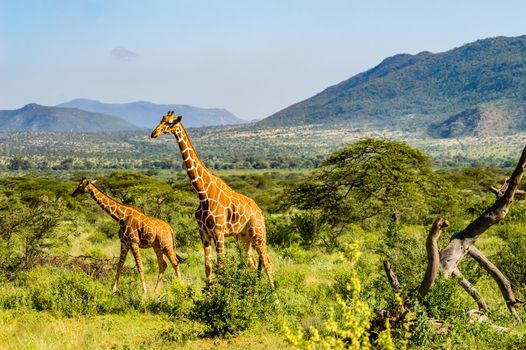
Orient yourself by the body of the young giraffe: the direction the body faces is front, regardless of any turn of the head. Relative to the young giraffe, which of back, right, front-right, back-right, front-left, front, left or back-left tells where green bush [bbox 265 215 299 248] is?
back-right

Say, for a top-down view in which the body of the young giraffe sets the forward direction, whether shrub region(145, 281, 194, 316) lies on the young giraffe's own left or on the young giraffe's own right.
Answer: on the young giraffe's own left

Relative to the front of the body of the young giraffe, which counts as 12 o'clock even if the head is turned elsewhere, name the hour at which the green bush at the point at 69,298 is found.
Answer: The green bush is roughly at 11 o'clock from the young giraffe.

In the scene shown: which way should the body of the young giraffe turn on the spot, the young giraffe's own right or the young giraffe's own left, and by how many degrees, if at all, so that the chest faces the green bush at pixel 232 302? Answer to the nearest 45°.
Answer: approximately 90° to the young giraffe's own left

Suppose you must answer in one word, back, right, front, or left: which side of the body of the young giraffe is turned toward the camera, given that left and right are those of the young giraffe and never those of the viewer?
left

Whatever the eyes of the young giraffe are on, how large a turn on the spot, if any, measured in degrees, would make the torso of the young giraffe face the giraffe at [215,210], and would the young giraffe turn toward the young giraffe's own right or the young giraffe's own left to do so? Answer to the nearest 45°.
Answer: approximately 135° to the young giraffe's own left

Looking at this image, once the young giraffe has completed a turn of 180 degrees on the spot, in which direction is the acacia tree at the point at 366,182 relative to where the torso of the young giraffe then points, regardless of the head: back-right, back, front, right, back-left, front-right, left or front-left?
front-left

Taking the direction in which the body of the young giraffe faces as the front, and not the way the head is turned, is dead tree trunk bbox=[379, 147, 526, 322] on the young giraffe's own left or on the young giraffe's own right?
on the young giraffe's own left
